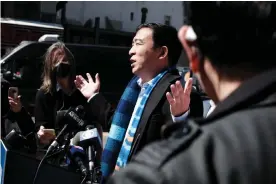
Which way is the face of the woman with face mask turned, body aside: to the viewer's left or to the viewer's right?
to the viewer's right

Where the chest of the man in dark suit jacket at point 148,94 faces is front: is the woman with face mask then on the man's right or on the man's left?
on the man's right

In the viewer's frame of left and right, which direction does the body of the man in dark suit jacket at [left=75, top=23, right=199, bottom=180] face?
facing the viewer and to the left of the viewer

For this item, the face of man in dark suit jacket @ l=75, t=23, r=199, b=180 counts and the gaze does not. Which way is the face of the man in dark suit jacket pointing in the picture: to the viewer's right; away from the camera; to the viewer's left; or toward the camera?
to the viewer's left
